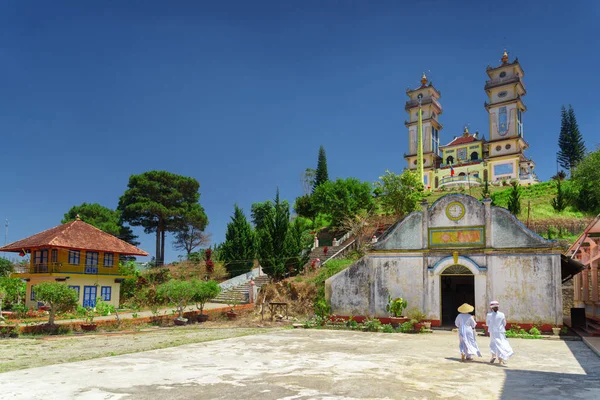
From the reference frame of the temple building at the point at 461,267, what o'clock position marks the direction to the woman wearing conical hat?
The woman wearing conical hat is roughly at 12 o'clock from the temple building.

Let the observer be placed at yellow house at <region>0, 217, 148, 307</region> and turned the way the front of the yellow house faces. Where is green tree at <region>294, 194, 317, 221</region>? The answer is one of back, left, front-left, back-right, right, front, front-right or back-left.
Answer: left

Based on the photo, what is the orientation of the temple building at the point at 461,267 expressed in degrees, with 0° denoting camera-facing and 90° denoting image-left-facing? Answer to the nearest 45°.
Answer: approximately 0°

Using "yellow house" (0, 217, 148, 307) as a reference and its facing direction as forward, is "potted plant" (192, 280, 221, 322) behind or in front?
in front

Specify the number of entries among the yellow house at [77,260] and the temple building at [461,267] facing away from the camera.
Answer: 0

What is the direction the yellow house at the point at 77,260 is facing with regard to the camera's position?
facing the viewer and to the right of the viewer

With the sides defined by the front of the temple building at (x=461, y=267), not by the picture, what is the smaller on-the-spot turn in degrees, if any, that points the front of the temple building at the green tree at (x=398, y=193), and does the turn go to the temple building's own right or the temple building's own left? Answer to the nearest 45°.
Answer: approximately 180°
